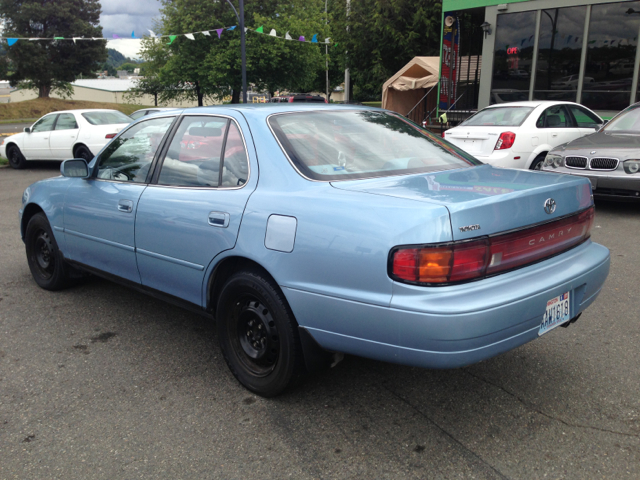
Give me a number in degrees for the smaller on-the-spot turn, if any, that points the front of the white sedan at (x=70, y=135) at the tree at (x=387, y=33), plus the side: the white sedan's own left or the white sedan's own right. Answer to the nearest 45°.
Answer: approximately 90° to the white sedan's own right

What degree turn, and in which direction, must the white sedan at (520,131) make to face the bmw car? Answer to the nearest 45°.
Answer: approximately 90° to its right

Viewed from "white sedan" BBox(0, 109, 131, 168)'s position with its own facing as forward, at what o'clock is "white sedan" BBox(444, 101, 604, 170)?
"white sedan" BBox(444, 101, 604, 170) is roughly at 6 o'clock from "white sedan" BBox(0, 109, 131, 168).

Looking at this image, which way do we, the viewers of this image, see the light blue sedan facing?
facing away from the viewer and to the left of the viewer

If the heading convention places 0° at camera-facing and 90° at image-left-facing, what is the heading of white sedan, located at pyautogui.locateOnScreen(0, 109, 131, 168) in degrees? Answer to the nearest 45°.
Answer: approximately 135°

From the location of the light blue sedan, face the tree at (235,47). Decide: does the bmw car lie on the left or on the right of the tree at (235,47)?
right

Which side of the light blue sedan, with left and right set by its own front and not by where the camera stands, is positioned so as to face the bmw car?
right

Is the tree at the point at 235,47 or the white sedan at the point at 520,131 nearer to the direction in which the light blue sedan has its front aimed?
the tree

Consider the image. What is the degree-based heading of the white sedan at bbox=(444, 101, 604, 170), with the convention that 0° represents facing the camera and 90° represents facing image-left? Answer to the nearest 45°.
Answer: approximately 225°
